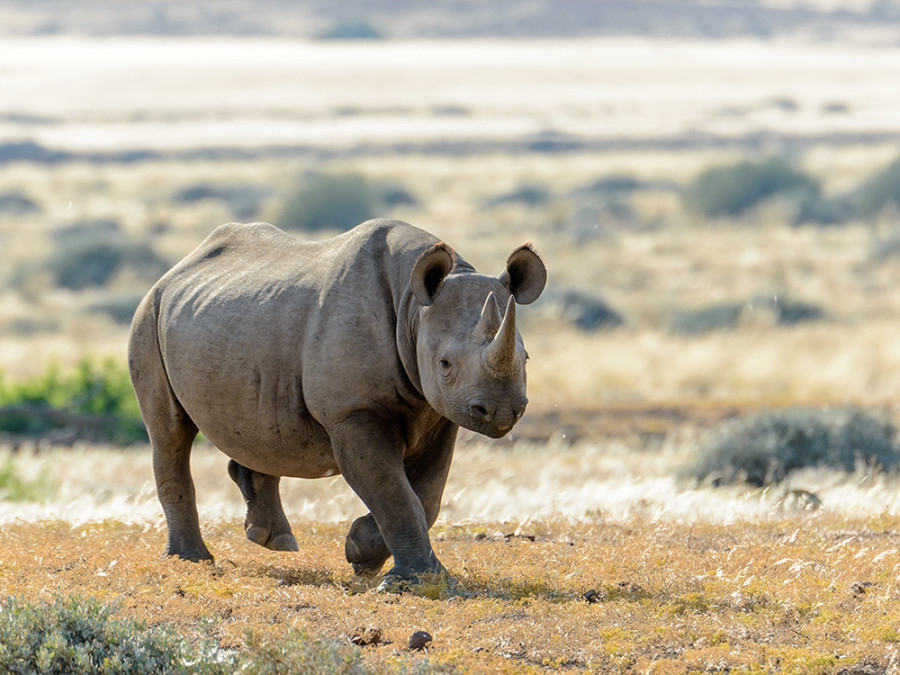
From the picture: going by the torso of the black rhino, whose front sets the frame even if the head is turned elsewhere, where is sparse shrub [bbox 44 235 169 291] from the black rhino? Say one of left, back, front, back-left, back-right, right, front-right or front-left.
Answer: back-left

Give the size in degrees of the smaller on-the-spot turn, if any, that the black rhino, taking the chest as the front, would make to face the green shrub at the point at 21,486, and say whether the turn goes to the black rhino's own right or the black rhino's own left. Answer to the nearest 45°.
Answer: approximately 180°

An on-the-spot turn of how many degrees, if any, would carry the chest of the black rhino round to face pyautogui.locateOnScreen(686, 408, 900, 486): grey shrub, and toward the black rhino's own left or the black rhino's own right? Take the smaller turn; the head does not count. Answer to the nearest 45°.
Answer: approximately 90° to the black rhino's own left

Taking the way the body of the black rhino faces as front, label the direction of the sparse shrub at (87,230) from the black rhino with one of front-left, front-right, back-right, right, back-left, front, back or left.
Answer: back-left

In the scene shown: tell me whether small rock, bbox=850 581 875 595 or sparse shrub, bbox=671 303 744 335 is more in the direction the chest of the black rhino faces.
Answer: the small rock

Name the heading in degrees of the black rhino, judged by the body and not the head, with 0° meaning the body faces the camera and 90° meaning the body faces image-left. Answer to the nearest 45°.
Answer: approximately 315°

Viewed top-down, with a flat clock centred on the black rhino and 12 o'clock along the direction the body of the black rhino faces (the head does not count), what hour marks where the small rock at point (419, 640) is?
The small rock is roughly at 1 o'clock from the black rhino.

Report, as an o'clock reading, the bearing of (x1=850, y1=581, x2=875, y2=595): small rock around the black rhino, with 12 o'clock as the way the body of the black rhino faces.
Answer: The small rock is roughly at 11 o'clock from the black rhino.

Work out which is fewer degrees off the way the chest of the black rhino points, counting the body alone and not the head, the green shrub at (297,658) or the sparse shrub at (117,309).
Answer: the green shrub

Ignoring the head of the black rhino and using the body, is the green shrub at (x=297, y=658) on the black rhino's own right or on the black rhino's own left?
on the black rhino's own right

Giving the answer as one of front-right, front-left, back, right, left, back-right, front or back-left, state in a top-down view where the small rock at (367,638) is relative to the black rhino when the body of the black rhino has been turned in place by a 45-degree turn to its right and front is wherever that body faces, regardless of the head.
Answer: front

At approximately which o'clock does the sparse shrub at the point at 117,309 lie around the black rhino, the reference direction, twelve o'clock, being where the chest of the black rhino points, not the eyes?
The sparse shrub is roughly at 7 o'clock from the black rhino.

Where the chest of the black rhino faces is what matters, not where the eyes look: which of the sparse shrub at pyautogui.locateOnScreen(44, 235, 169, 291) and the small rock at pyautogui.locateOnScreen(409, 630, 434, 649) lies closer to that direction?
the small rock

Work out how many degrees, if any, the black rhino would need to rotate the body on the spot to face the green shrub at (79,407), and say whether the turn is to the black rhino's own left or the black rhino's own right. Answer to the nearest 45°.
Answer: approximately 135° to the black rhino's own left

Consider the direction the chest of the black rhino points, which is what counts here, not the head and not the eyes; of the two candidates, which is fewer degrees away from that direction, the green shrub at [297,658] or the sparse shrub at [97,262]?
the green shrub

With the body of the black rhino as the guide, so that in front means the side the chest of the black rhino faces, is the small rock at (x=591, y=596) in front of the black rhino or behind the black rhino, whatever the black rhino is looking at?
in front

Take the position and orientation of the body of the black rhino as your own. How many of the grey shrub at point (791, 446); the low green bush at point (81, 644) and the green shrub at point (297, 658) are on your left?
1

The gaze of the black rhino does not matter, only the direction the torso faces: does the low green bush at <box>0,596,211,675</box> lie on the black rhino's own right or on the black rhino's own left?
on the black rhino's own right
